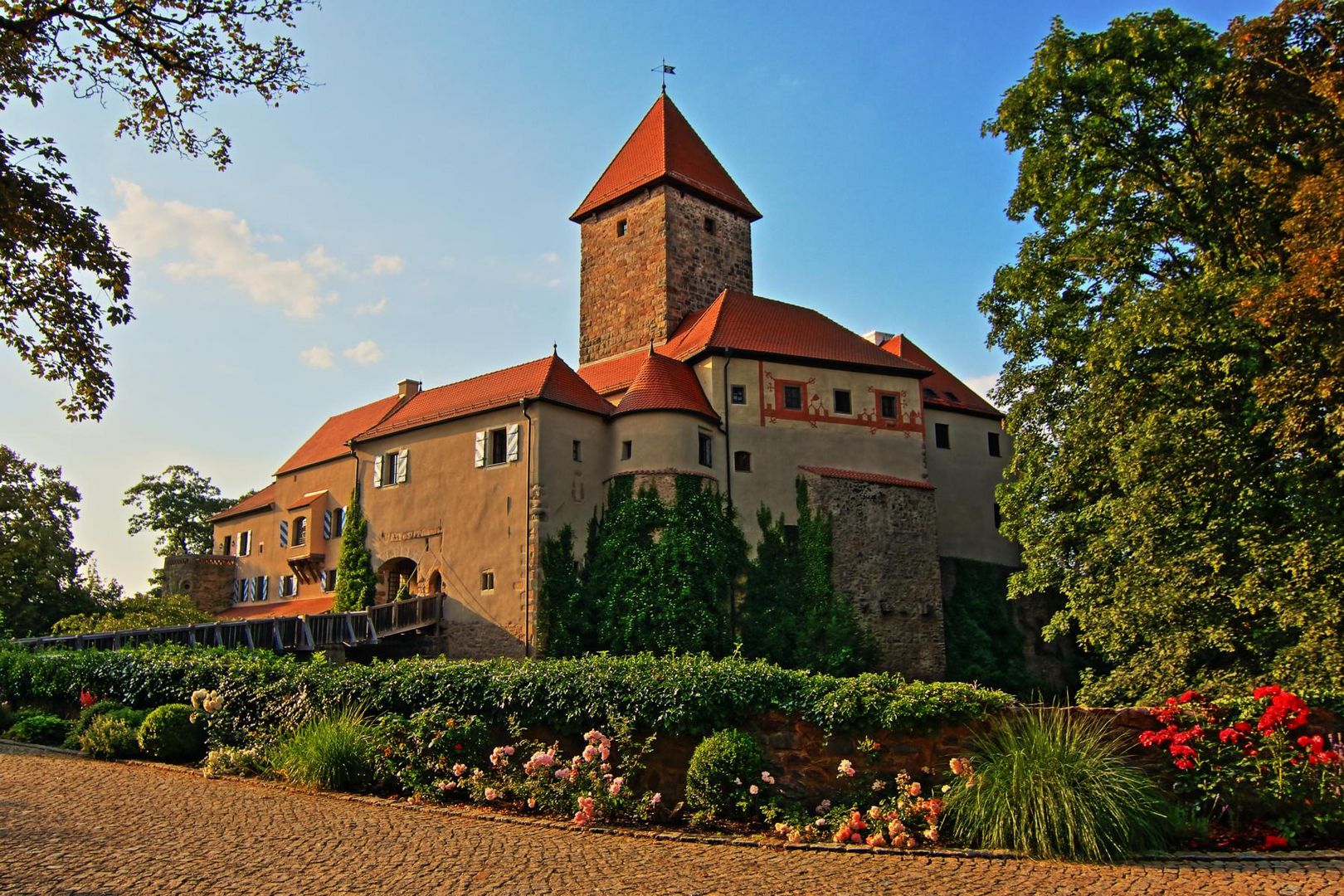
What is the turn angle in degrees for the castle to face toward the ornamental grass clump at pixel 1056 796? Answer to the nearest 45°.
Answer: approximately 45° to its left

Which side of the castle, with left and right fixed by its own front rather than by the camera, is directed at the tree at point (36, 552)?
right

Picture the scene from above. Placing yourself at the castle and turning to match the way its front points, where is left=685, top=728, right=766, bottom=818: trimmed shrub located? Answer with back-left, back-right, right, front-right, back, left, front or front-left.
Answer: front-left

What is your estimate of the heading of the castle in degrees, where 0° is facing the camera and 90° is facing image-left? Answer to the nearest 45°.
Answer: approximately 45°

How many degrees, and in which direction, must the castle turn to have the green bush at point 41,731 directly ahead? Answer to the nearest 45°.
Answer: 0° — it already faces it

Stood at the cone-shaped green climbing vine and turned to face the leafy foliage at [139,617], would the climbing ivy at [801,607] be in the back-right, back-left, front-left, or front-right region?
back-left

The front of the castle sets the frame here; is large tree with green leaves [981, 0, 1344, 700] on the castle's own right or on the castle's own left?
on the castle's own left

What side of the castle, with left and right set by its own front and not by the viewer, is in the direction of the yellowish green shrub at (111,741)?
front
